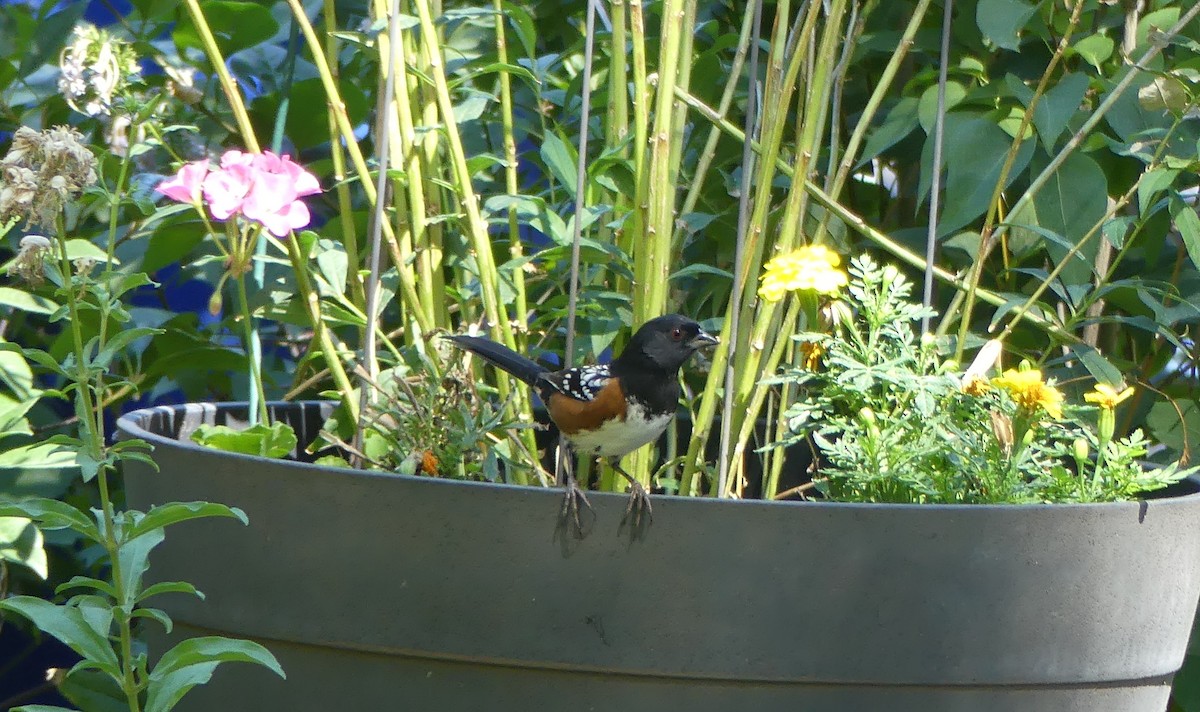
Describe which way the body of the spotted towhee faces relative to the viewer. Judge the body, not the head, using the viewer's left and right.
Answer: facing the viewer and to the right of the viewer
